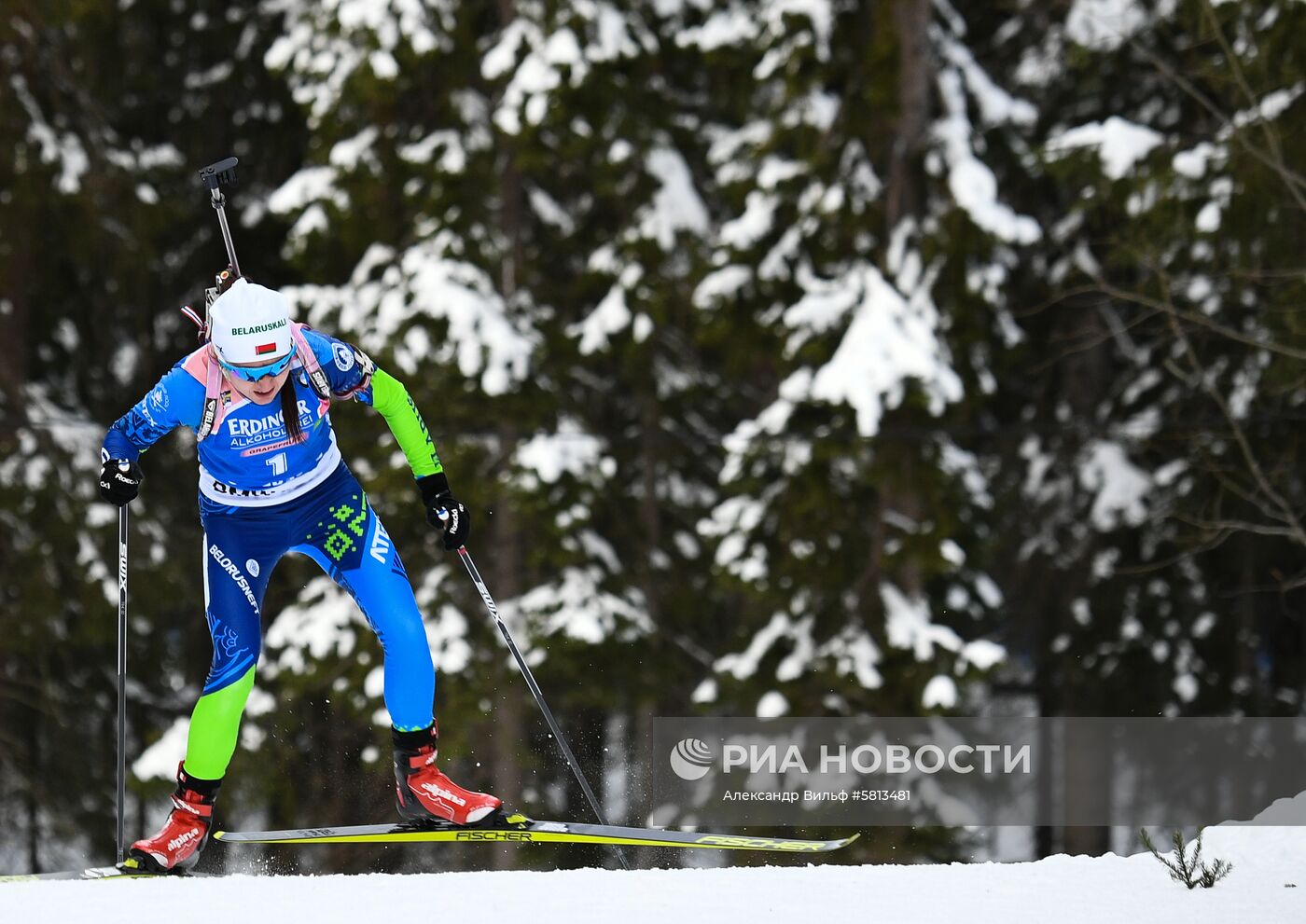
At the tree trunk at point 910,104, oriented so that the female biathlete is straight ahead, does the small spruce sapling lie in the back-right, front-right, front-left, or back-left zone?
front-left

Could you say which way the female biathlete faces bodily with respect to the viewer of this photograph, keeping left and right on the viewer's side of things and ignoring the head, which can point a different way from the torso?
facing the viewer

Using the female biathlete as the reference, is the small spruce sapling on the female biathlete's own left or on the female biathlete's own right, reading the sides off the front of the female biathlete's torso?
on the female biathlete's own left

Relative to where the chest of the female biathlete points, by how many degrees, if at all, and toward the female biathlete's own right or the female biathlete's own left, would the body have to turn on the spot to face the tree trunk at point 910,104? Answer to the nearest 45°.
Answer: approximately 135° to the female biathlete's own left

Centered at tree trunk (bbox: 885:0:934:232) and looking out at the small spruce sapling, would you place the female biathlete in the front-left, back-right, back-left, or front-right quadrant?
front-right

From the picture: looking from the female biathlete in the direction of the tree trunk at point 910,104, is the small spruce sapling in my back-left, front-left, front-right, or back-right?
front-right
